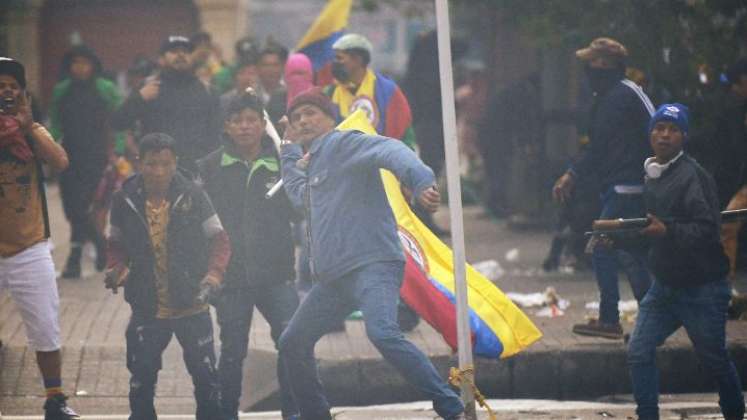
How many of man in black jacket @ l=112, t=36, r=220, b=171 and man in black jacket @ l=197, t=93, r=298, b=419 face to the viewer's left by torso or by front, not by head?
0

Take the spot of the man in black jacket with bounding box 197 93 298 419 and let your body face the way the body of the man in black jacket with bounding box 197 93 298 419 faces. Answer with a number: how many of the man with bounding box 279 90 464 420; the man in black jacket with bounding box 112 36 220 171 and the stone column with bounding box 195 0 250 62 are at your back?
2

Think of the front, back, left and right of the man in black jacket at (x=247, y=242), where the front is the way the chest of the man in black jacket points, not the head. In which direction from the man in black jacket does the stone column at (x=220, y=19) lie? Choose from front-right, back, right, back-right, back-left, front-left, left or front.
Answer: back

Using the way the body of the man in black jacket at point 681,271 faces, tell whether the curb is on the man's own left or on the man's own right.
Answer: on the man's own right

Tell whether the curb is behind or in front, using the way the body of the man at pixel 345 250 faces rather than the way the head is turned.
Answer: behind

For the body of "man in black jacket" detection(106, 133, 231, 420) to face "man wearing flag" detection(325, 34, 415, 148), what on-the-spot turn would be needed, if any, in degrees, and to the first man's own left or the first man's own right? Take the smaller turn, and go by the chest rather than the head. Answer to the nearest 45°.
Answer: approximately 135° to the first man's own left

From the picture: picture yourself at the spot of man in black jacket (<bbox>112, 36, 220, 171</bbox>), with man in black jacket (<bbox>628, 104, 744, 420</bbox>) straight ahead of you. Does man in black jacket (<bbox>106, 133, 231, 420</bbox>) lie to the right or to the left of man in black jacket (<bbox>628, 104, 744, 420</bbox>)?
right

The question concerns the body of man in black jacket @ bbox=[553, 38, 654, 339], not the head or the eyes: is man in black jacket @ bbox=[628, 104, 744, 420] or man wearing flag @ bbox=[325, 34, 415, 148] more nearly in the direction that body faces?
the man wearing flag
